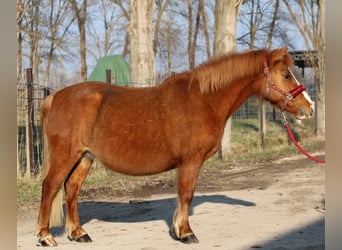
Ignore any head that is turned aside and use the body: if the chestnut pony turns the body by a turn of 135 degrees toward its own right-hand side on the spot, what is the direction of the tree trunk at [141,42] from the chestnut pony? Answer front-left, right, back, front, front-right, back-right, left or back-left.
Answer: back-right

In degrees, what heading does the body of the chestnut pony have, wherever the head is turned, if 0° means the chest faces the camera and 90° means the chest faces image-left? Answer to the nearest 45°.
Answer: approximately 270°

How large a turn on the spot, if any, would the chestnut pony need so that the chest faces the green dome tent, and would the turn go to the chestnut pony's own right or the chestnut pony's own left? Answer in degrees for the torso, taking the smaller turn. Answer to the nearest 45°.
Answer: approximately 90° to the chestnut pony's own left

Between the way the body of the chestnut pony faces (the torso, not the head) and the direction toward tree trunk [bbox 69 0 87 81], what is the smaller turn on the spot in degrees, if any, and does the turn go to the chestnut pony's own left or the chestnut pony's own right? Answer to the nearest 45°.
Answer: approximately 90° to the chestnut pony's own left

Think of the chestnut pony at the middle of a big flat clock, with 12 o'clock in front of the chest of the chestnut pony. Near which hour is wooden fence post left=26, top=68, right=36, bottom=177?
The wooden fence post is roughly at 8 o'clock from the chestnut pony.

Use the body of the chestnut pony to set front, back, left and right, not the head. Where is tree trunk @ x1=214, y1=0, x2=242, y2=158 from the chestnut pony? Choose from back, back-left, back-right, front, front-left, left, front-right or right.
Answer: left
